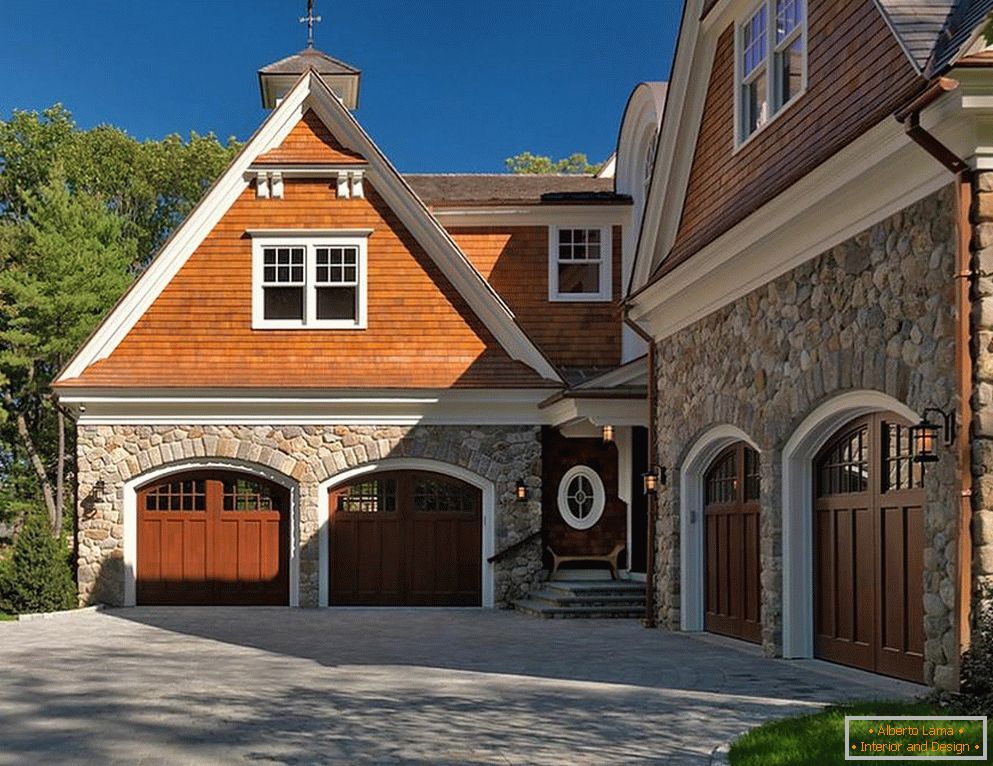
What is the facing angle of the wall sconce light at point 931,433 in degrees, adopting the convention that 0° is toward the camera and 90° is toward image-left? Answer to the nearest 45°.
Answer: approximately 45°

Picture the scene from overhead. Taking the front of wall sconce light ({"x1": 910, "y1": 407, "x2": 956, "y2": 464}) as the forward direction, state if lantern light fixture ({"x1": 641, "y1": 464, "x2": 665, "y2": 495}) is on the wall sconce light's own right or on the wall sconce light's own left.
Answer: on the wall sconce light's own right

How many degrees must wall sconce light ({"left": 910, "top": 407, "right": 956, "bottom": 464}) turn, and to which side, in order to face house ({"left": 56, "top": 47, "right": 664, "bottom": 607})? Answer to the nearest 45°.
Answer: approximately 90° to its right

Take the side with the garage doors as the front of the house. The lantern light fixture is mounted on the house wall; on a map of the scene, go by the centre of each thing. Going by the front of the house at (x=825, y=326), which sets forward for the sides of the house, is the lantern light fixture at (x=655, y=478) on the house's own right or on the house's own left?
on the house's own right

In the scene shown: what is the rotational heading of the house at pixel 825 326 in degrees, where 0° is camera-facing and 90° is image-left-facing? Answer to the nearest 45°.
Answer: approximately 45°
